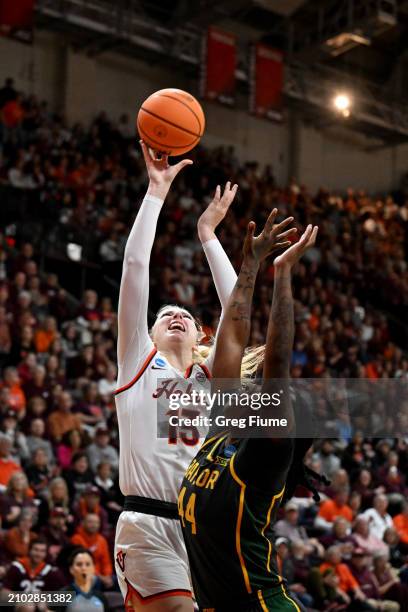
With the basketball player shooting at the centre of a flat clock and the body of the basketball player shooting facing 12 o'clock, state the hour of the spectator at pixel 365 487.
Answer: The spectator is roughly at 8 o'clock from the basketball player shooting.

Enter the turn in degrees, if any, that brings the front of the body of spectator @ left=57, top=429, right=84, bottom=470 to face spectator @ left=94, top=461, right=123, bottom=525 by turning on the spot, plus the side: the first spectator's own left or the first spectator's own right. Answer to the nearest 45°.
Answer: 0° — they already face them

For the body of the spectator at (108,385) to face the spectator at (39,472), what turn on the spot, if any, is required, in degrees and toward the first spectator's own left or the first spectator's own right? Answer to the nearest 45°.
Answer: approximately 45° to the first spectator's own right

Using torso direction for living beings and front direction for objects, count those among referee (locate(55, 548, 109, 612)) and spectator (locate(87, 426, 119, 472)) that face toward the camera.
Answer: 2

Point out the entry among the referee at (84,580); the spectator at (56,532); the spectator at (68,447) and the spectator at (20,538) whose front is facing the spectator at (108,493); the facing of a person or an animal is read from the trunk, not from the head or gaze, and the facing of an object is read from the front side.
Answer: the spectator at (68,447)

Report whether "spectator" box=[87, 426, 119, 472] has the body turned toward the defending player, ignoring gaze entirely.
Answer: yes

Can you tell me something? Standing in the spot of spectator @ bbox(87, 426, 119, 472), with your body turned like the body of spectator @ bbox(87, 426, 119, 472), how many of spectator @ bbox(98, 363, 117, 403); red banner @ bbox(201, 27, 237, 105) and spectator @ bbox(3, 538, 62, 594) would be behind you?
2

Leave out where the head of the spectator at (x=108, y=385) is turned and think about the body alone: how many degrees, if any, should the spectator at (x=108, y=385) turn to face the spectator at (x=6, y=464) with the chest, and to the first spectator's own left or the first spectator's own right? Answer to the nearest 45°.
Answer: approximately 45° to the first spectator's own right

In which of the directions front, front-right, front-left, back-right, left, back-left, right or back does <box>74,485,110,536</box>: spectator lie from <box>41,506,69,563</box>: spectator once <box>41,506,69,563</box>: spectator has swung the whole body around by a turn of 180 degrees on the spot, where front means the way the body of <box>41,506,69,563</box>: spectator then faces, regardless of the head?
right

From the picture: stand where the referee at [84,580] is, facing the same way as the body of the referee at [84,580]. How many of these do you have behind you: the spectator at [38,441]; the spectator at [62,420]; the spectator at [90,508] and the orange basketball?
3

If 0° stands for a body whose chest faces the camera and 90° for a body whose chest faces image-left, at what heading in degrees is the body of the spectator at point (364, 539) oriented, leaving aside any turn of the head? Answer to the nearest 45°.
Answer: approximately 45°
